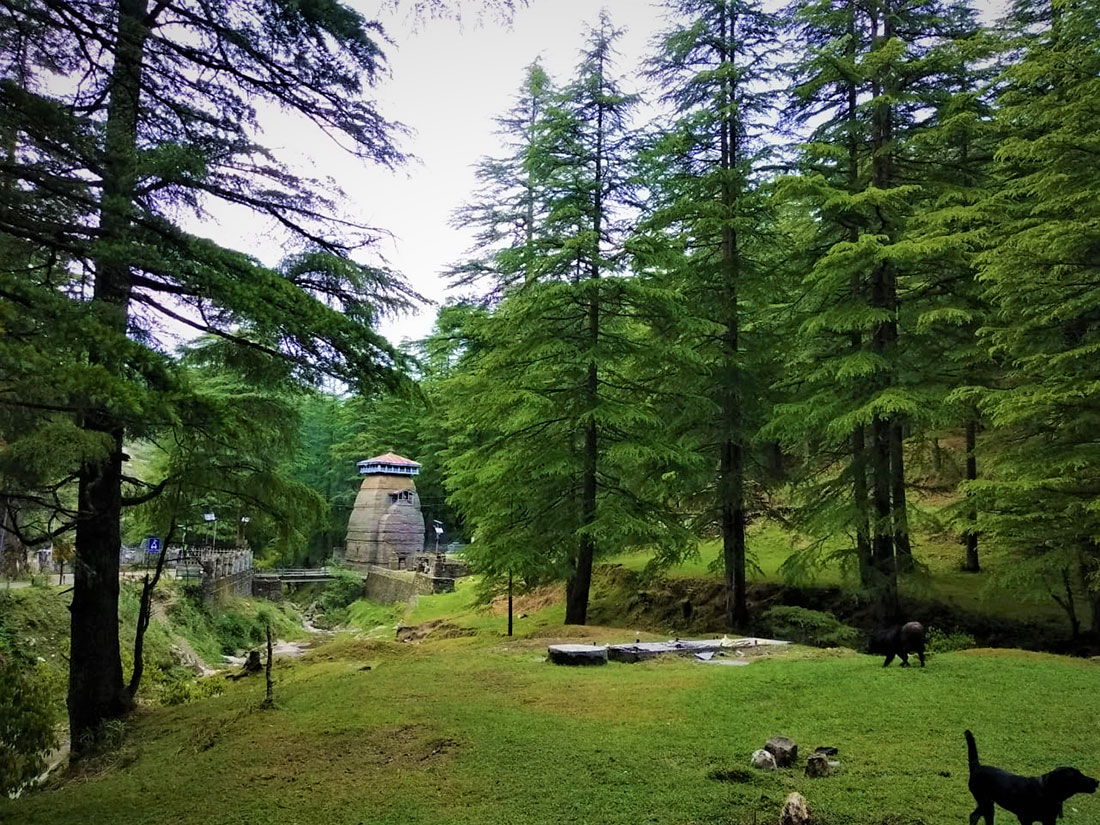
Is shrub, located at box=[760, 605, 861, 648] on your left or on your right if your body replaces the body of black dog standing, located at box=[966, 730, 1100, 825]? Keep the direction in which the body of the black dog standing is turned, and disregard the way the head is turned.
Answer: on your left

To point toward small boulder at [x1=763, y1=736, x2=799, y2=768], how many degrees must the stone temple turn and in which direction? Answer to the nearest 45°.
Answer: approximately 45° to its right

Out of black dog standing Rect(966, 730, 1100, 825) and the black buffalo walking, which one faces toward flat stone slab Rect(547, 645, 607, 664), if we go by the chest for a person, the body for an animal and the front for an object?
the black buffalo walking

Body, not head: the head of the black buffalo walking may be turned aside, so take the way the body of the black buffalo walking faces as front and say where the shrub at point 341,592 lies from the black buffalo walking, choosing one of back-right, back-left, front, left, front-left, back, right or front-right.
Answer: front-right

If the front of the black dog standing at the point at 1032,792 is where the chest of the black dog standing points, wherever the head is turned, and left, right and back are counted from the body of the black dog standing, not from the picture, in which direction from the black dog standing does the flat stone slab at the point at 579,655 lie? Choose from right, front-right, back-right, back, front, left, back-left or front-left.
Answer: back-left

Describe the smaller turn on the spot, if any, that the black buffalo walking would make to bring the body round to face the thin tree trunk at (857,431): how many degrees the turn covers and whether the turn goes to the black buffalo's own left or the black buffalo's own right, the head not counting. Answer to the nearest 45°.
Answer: approximately 90° to the black buffalo's own right

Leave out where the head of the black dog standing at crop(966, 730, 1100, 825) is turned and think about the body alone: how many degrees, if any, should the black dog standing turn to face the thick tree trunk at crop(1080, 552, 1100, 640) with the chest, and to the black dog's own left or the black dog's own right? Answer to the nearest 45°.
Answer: approximately 90° to the black dog's own left

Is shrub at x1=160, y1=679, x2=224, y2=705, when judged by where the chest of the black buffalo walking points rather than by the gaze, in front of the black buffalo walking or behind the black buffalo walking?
in front

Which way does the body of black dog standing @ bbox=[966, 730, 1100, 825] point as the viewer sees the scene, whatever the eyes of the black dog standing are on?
to the viewer's right

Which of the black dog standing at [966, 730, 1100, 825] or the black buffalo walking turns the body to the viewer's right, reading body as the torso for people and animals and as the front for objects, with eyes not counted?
the black dog standing

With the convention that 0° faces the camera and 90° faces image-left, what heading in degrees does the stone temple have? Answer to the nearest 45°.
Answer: approximately 315°

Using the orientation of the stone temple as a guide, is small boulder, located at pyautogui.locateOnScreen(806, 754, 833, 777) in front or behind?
in front

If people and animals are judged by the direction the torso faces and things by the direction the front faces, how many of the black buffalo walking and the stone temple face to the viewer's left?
1
